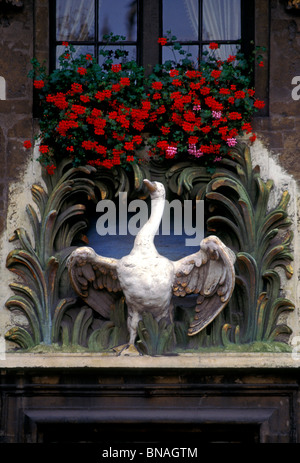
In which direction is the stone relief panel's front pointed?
toward the camera
